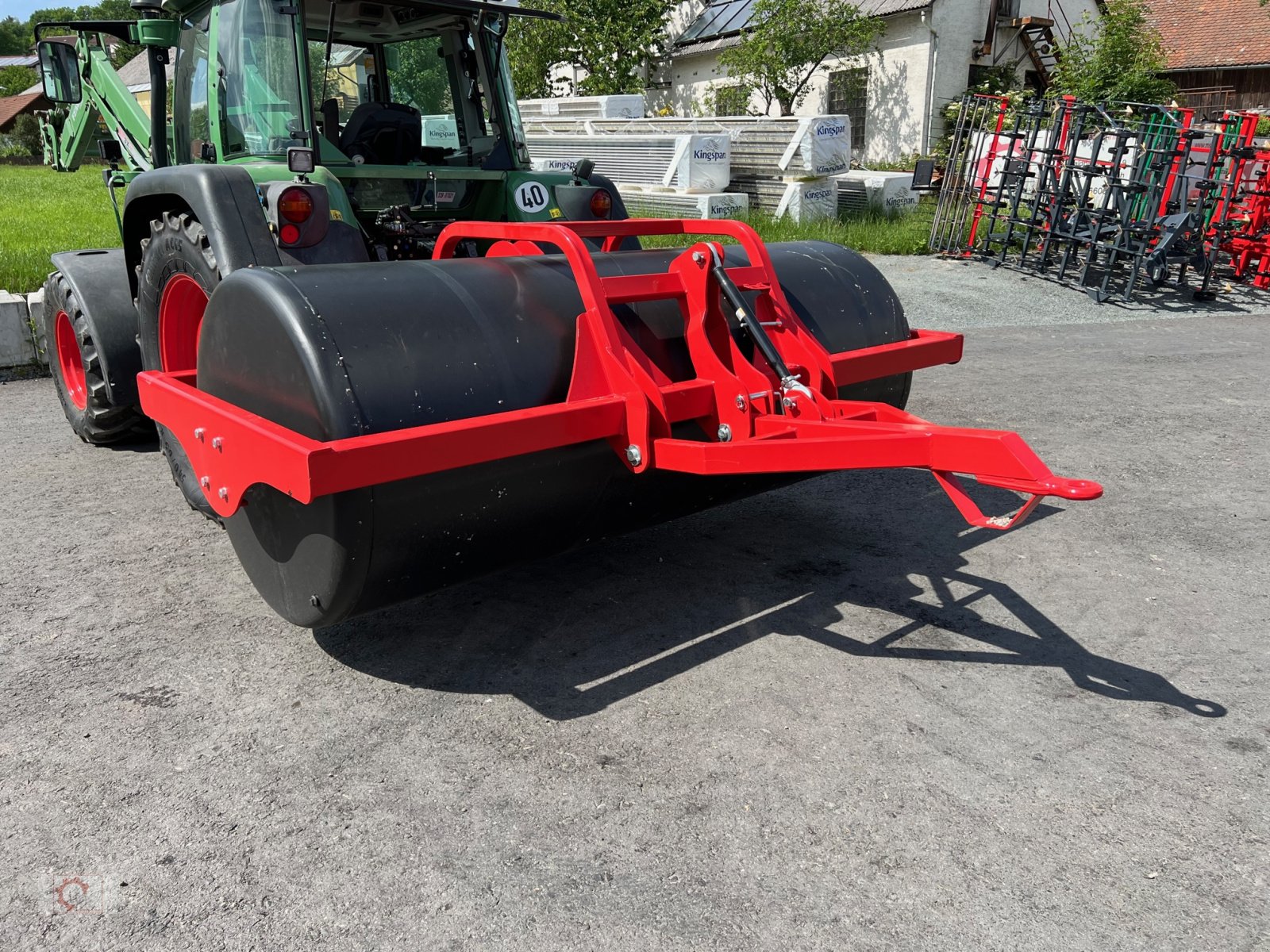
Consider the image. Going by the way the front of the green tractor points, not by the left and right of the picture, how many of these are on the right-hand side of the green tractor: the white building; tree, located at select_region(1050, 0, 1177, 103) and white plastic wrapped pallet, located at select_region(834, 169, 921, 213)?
3

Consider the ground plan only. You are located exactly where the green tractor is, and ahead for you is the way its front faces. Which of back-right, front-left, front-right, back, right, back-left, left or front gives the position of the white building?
right

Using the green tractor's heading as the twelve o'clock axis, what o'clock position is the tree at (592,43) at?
The tree is roughly at 2 o'clock from the green tractor.

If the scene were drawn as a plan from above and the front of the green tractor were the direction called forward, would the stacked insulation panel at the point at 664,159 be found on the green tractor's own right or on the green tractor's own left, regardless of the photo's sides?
on the green tractor's own right

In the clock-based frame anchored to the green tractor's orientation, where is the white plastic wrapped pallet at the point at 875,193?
The white plastic wrapped pallet is roughly at 3 o'clock from the green tractor.

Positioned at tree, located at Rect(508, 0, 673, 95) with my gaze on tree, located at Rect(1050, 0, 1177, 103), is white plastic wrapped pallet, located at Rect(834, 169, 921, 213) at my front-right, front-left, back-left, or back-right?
front-right

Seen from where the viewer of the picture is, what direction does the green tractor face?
facing away from the viewer and to the left of the viewer

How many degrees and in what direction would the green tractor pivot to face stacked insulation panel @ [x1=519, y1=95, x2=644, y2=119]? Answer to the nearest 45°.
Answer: approximately 45° to its right

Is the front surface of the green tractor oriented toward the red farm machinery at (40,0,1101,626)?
no

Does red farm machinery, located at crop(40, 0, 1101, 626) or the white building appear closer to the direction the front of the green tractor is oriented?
the white building

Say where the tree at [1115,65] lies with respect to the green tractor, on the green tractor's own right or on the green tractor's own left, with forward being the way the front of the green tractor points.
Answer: on the green tractor's own right

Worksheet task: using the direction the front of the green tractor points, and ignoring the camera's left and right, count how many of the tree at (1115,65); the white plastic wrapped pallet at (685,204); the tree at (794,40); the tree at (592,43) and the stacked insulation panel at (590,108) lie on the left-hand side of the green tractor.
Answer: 0

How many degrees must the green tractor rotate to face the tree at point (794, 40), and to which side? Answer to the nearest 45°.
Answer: approximately 90° to its right

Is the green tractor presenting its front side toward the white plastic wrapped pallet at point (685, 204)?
no
